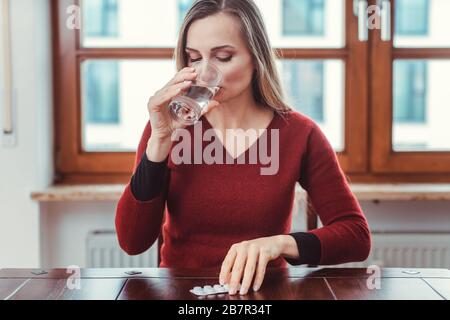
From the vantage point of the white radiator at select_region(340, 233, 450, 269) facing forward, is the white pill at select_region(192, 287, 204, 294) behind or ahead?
ahead

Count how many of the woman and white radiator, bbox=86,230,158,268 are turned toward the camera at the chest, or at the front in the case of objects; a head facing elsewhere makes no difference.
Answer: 2

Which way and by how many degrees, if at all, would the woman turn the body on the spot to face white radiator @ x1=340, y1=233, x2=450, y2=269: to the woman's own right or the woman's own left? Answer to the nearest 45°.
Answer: approximately 135° to the woman's own left

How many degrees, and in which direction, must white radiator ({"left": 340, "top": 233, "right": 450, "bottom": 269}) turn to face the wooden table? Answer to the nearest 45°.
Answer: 0° — it already faces it

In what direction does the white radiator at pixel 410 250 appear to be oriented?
toward the camera

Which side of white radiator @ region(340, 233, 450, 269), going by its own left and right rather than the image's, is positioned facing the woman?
front

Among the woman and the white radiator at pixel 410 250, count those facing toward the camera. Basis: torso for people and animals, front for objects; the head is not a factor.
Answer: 2

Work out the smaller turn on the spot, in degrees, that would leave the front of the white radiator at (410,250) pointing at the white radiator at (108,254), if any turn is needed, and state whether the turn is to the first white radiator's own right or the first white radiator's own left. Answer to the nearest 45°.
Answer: approximately 90° to the first white radiator's own right

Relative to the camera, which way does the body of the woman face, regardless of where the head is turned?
toward the camera

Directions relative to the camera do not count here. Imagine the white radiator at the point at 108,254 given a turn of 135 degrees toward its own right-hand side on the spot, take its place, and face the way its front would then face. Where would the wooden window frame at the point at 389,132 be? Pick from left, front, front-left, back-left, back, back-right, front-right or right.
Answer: back-right

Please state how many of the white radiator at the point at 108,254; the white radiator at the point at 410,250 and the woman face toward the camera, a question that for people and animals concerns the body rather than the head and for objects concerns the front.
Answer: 3
